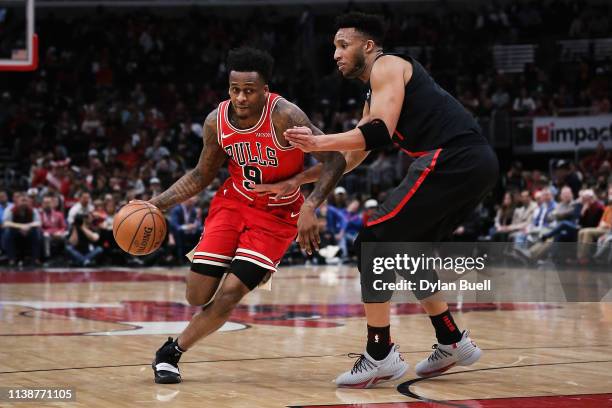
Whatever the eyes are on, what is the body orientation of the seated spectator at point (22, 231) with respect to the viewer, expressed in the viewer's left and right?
facing the viewer

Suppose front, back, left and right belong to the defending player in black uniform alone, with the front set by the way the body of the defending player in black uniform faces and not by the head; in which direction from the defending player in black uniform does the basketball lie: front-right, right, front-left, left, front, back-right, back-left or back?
front

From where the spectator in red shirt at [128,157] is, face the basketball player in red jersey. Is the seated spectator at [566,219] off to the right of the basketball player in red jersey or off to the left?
left

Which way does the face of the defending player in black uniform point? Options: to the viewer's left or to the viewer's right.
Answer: to the viewer's left

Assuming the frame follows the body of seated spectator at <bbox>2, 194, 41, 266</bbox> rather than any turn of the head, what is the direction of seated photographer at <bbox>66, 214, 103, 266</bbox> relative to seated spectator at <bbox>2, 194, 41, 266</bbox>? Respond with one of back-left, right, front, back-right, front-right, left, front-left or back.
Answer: left

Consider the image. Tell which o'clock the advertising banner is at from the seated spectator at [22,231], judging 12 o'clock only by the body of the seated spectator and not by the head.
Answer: The advertising banner is roughly at 9 o'clock from the seated spectator.

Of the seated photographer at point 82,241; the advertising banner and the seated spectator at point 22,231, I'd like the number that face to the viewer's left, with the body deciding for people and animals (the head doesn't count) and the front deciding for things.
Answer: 0

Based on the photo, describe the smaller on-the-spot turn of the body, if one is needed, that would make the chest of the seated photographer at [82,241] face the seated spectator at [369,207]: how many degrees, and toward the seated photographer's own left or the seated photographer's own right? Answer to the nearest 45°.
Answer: approximately 90° to the seated photographer's own left

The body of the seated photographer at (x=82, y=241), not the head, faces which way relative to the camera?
toward the camera

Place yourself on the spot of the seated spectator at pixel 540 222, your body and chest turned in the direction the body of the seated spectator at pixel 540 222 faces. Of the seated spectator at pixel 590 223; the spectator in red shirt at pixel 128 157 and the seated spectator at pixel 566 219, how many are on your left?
2

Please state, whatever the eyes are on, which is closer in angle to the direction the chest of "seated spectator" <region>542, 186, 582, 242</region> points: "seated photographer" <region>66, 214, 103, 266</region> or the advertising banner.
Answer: the seated photographer

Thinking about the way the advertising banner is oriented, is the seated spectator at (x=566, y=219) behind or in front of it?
in front

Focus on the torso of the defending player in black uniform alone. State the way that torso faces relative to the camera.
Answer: to the viewer's left
